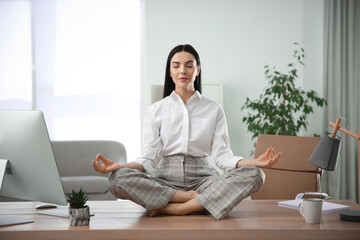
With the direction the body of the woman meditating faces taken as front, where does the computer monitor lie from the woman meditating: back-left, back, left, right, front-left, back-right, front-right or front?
front-right

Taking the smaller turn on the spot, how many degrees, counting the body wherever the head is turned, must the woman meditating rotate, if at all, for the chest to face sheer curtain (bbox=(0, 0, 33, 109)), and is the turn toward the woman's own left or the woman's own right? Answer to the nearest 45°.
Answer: approximately 135° to the woman's own right

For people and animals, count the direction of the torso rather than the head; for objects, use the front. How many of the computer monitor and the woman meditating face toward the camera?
1

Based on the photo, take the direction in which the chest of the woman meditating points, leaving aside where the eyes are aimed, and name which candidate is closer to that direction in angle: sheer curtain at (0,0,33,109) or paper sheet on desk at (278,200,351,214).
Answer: the paper sheet on desk

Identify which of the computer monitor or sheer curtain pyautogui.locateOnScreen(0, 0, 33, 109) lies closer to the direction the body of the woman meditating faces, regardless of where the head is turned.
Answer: the computer monitor

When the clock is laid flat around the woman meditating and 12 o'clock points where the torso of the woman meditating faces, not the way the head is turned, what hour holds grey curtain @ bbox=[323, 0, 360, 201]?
The grey curtain is roughly at 7 o'clock from the woman meditating.
